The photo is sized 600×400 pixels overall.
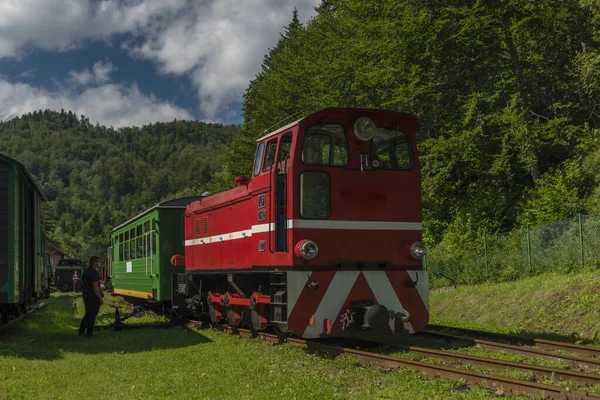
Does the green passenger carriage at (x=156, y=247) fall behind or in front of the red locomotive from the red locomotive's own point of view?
behind

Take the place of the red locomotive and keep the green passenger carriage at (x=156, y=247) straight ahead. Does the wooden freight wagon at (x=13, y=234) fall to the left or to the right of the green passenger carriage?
left

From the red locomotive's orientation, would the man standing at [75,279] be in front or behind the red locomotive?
behind

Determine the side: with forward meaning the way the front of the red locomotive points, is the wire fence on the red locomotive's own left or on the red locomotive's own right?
on the red locomotive's own left

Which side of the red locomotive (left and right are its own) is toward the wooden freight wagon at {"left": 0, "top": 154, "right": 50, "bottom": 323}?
back

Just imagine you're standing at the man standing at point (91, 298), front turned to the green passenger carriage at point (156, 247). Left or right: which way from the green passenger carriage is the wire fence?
right

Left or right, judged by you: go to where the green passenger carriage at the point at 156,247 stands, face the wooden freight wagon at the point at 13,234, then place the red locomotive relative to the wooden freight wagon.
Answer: left

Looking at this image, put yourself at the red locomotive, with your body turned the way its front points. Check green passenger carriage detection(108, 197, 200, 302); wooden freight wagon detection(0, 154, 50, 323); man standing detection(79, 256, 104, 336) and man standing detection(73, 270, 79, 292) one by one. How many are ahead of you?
0

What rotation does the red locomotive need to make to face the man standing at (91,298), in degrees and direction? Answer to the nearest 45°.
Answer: approximately 180°

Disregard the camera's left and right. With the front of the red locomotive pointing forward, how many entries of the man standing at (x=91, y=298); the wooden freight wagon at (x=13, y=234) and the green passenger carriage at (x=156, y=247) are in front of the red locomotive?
0
